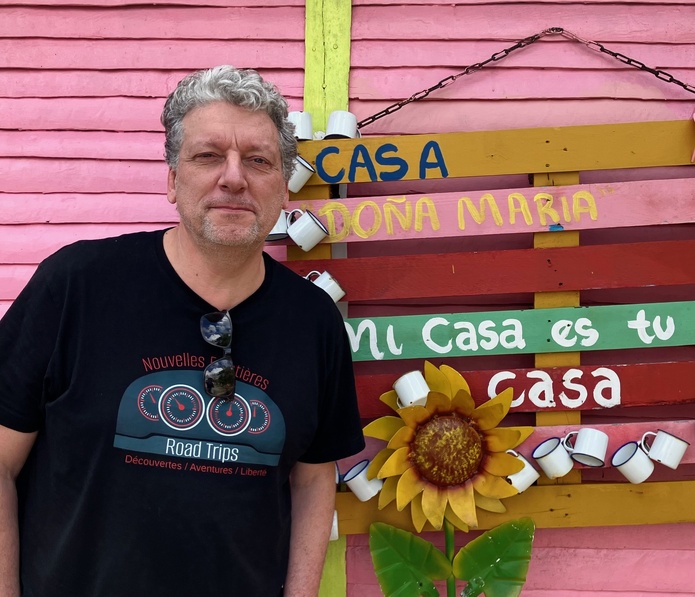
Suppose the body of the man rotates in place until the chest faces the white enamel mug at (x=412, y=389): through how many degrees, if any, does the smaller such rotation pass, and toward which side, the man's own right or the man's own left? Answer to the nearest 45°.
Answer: approximately 135° to the man's own left

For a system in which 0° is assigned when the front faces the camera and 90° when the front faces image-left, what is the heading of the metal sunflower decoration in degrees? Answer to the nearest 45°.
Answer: approximately 0°

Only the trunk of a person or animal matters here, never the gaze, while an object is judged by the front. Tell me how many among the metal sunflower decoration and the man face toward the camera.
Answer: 2

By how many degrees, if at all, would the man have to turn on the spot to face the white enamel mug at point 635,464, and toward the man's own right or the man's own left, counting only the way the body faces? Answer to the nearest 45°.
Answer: approximately 90° to the man's own left

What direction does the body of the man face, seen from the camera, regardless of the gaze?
toward the camera
